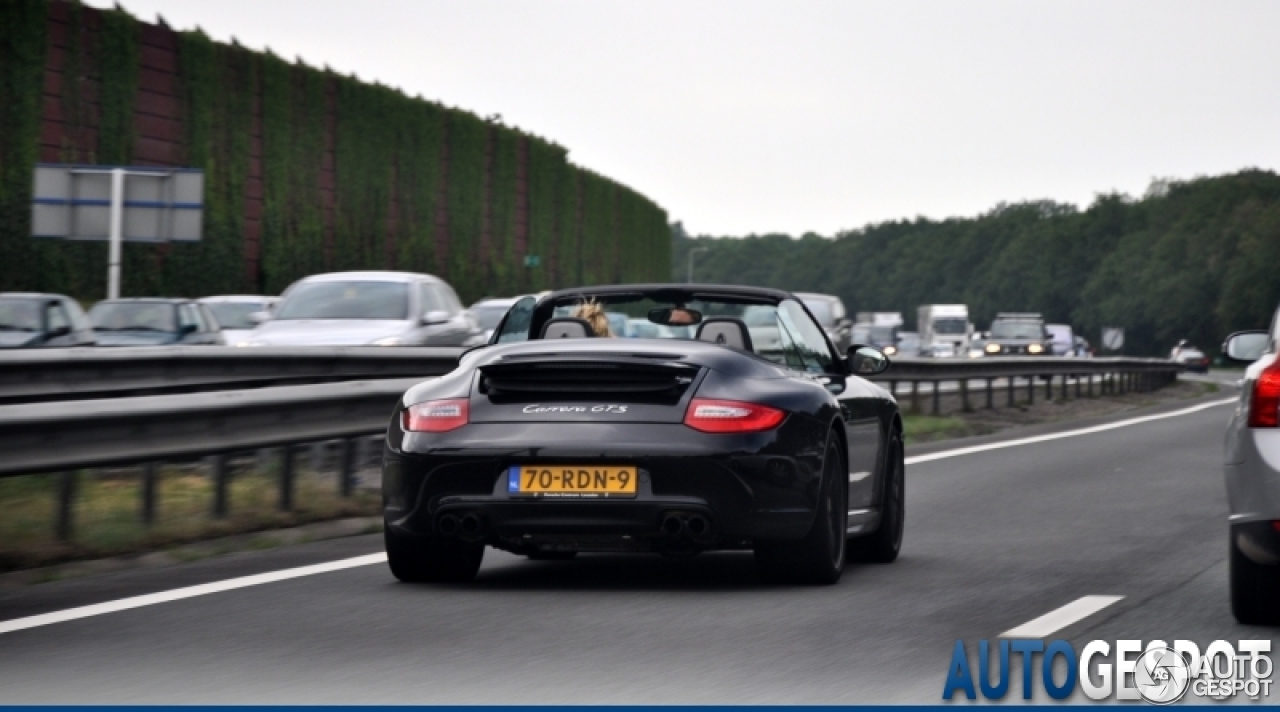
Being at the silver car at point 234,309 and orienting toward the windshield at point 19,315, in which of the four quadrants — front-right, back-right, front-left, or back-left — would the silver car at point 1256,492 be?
front-left

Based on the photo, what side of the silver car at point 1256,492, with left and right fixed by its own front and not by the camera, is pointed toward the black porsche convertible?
left

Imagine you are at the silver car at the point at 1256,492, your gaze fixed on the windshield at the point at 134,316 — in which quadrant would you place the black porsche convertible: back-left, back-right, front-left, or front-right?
front-left

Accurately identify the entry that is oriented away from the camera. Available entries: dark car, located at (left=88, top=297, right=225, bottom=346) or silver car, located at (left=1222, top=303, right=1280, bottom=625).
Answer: the silver car

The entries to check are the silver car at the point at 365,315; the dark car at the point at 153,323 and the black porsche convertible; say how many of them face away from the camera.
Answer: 1

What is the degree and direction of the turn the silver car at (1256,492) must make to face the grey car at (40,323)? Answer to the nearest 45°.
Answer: approximately 45° to its left

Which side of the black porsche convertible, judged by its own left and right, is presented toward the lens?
back

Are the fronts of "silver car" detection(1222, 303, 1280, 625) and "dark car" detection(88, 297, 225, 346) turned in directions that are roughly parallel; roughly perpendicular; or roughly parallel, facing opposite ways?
roughly parallel, facing opposite ways

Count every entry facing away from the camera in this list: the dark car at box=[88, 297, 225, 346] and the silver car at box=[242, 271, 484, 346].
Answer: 0

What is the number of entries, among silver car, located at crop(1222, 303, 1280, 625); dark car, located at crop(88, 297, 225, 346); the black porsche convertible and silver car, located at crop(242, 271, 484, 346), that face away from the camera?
2

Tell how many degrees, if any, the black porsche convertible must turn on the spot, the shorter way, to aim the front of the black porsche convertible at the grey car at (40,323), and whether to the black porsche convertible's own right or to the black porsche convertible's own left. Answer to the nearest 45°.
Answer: approximately 45° to the black porsche convertible's own left

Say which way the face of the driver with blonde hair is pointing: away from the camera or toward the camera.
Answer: away from the camera

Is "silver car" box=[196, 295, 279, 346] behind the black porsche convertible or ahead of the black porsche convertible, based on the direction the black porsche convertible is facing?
ahead

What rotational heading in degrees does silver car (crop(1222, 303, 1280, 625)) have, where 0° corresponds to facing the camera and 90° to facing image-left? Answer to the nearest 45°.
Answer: approximately 180°

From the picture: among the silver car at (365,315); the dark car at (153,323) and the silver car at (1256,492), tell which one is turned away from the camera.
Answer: the silver car at (1256,492)

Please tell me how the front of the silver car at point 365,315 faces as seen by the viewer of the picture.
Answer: facing the viewer and to the left of the viewer
